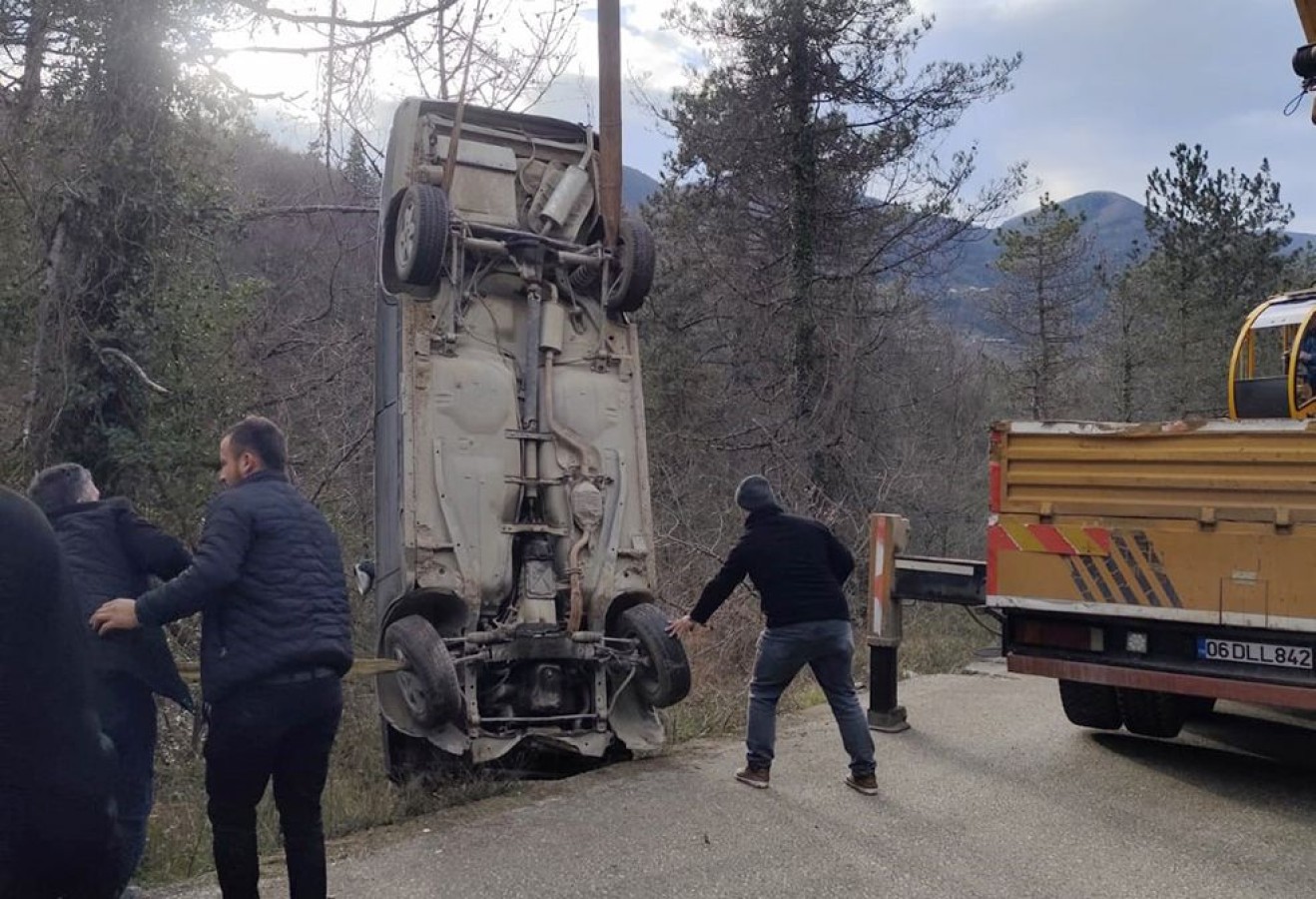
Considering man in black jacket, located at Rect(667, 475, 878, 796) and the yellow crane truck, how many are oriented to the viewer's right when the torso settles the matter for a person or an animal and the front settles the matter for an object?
0

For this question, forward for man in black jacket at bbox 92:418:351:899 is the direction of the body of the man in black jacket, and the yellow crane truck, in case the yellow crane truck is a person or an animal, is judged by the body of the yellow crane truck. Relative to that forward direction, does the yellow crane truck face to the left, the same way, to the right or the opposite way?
to the right

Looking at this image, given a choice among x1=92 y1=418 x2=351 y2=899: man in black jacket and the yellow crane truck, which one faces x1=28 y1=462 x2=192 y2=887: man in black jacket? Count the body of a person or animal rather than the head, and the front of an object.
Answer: x1=92 y1=418 x2=351 y2=899: man in black jacket

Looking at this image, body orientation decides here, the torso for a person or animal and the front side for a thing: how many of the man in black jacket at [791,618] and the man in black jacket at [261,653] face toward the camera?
0

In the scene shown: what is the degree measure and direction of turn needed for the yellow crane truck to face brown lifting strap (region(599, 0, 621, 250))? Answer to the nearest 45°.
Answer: approximately 90° to its left

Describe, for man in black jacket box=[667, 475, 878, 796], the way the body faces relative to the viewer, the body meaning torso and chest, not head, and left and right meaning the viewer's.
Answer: facing away from the viewer and to the left of the viewer

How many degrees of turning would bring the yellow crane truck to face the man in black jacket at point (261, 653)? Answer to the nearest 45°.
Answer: approximately 135° to its left

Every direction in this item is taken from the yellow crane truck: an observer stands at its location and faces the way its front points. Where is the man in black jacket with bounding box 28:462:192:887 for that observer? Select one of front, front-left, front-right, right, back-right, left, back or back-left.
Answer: back-left

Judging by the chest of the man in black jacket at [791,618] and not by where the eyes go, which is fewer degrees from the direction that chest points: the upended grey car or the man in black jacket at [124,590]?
the upended grey car

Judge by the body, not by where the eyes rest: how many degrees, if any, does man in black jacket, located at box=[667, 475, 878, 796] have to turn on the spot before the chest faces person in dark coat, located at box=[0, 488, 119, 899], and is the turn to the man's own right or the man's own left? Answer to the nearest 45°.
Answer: approximately 90° to the man's own left

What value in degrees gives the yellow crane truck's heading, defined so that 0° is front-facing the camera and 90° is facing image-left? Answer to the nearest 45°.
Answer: approximately 180°

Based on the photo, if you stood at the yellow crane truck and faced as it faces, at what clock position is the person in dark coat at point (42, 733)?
The person in dark coat is roughly at 7 o'clock from the yellow crane truck.
